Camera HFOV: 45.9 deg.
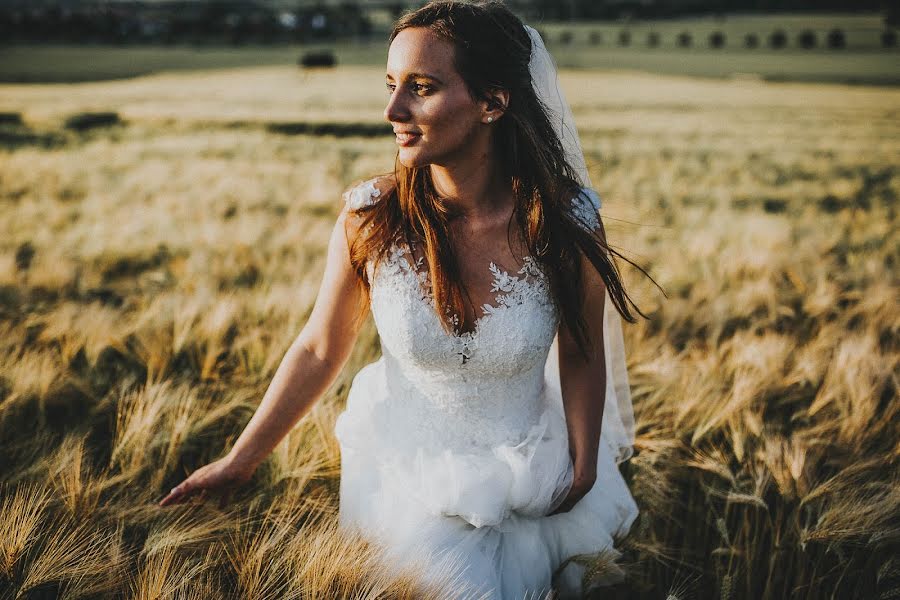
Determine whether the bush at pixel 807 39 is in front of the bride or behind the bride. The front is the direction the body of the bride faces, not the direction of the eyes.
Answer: behind

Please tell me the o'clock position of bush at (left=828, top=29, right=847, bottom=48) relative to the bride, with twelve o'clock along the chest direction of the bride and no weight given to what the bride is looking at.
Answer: The bush is roughly at 7 o'clock from the bride.

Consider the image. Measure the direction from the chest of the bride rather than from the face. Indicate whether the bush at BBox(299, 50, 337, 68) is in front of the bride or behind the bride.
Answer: behind

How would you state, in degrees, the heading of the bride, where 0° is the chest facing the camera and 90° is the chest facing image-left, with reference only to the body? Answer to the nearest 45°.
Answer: approximately 0°
